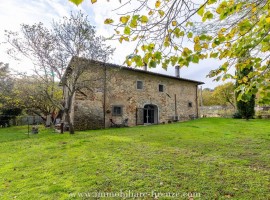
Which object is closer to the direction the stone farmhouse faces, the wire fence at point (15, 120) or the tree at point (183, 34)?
the tree

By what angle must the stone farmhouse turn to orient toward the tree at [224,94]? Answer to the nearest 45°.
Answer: approximately 90° to its left

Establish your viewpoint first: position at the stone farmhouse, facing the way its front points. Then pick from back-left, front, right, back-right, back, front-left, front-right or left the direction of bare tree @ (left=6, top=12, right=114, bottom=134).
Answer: right

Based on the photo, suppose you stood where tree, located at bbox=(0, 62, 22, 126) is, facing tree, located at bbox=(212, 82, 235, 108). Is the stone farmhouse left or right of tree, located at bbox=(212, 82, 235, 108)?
right

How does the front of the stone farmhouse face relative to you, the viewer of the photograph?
facing the viewer and to the right of the viewer

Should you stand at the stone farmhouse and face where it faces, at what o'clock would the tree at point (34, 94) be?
The tree is roughly at 4 o'clock from the stone farmhouse.

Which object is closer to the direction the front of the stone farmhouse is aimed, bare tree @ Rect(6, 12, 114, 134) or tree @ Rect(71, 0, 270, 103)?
the tree

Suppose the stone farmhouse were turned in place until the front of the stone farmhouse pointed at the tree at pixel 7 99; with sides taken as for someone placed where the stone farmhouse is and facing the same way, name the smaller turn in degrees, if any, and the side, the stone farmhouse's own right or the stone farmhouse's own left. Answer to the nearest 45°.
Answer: approximately 135° to the stone farmhouse's own right

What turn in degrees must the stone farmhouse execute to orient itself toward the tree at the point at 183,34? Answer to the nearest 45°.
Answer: approximately 45° to its right

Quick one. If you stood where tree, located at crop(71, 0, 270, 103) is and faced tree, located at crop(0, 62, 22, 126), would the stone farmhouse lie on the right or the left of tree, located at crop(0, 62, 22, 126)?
right

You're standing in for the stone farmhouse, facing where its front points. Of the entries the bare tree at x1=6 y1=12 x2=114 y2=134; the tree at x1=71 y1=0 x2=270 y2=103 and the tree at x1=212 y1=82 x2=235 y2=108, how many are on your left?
1
